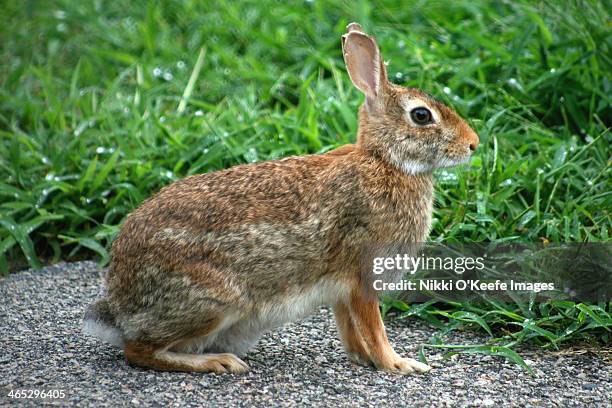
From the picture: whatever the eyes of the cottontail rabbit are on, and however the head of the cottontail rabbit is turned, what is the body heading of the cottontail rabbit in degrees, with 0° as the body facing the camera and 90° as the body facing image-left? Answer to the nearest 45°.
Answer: approximately 270°
